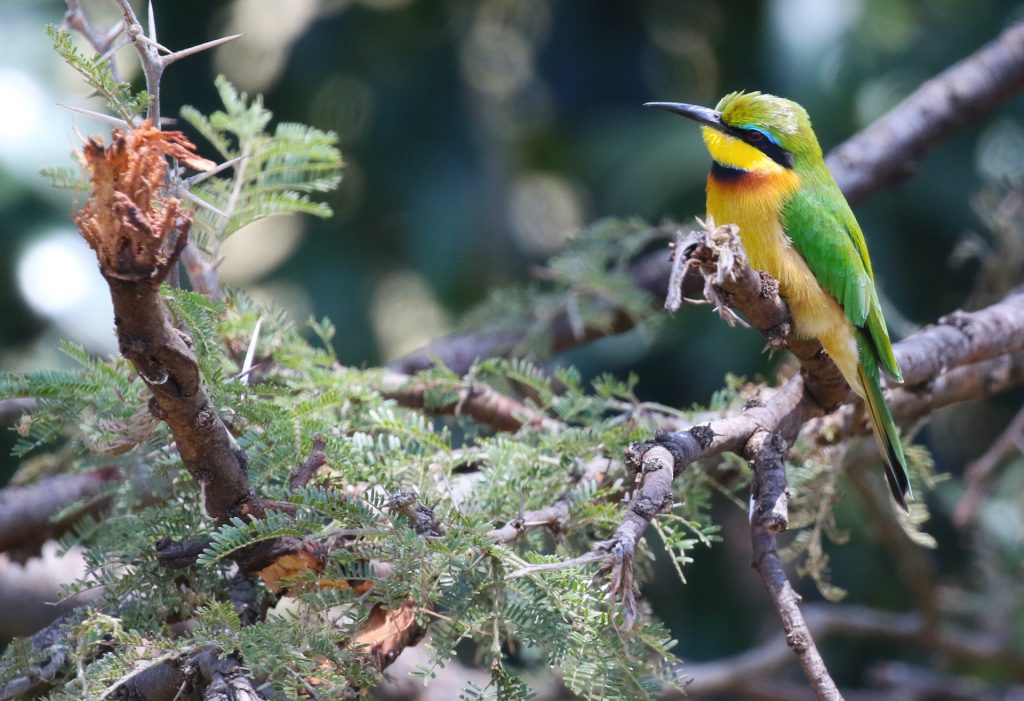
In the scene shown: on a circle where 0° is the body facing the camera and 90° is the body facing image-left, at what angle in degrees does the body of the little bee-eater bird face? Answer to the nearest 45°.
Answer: approximately 90°

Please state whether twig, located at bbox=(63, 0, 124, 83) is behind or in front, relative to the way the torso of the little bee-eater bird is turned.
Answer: in front

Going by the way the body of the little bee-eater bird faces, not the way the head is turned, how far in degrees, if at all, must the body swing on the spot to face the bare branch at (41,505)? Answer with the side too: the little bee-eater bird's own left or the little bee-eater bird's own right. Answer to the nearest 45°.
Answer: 0° — it already faces it

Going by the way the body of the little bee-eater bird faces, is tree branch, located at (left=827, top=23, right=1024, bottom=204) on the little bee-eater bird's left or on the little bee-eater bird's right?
on the little bee-eater bird's right
